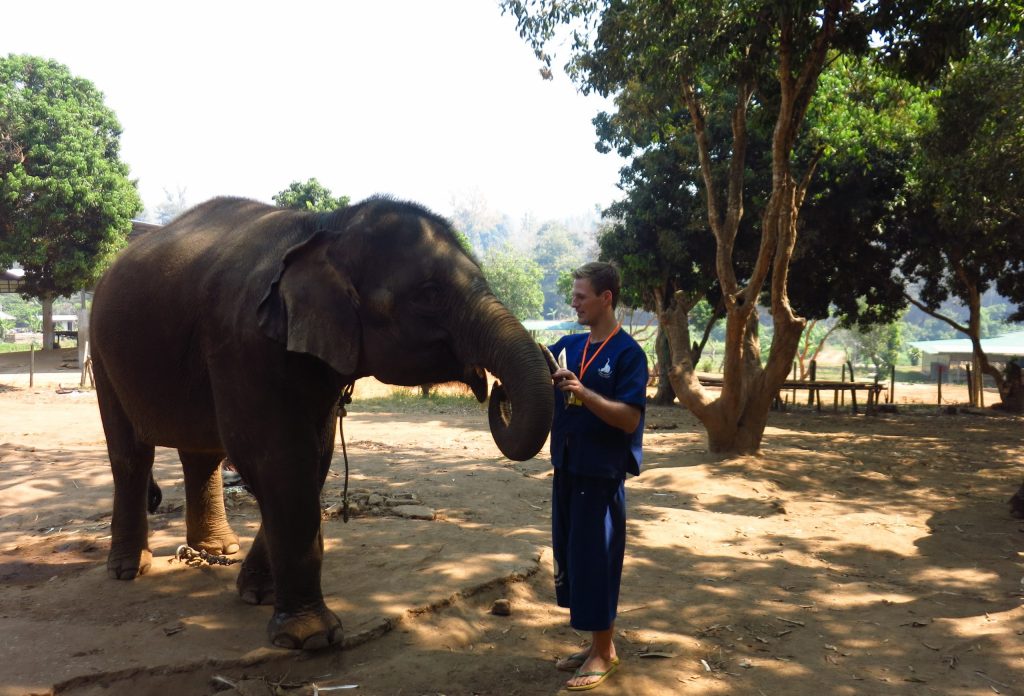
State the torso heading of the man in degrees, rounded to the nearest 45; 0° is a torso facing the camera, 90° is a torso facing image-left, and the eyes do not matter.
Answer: approximately 45°

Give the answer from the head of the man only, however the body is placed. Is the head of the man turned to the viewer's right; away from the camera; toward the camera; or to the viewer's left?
to the viewer's left

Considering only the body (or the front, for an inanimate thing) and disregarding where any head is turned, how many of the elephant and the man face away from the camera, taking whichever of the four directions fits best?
0

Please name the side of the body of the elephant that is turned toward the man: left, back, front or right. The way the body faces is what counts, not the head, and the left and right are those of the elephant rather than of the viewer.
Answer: front

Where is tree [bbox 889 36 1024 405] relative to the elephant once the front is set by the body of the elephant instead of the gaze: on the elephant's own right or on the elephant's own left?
on the elephant's own left

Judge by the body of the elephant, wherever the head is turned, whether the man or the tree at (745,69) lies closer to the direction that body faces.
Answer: the man

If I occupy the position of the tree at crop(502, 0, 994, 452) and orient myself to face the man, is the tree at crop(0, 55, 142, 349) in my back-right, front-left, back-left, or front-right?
back-right

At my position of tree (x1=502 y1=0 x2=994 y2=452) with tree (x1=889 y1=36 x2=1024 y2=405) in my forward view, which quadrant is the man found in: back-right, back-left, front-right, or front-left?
back-right

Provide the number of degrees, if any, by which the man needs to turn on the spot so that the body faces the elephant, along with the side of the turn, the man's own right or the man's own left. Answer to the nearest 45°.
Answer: approximately 45° to the man's own right

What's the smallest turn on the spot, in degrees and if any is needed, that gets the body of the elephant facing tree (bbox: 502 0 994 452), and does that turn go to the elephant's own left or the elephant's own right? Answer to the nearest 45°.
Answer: approximately 90° to the elephant's own left

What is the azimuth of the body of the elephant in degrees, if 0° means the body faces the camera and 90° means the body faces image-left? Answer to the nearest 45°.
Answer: approximately 315°

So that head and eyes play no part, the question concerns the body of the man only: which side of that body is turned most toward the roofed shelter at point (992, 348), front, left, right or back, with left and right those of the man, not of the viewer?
back

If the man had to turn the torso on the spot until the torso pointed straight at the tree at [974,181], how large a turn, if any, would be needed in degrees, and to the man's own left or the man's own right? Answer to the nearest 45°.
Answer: approximately 180°

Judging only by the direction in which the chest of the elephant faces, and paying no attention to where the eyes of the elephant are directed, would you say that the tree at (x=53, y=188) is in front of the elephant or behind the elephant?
behind
